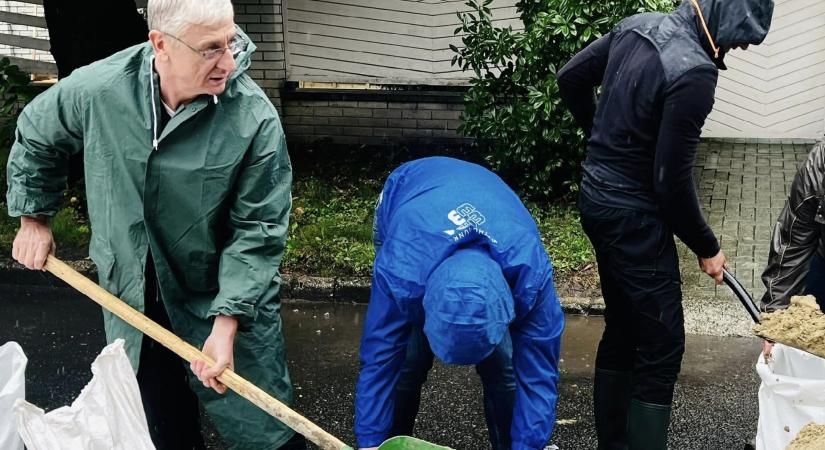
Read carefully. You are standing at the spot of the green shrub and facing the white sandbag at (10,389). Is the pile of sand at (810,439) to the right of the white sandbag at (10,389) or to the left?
left

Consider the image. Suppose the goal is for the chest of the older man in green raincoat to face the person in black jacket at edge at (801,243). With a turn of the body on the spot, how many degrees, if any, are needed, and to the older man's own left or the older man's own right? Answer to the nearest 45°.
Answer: approximately 90° to the older man's own left

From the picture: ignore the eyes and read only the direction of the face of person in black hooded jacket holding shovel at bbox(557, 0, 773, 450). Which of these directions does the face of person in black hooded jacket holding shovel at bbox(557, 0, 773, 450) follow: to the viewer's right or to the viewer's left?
to the viewer's right

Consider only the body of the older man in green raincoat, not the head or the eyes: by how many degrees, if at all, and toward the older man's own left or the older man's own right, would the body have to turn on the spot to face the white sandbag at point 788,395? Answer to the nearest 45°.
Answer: approximately 90° to the older man's own left

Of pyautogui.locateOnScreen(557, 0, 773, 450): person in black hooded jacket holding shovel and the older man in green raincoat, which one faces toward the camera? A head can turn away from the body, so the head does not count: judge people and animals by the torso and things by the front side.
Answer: the older man in green raincoat

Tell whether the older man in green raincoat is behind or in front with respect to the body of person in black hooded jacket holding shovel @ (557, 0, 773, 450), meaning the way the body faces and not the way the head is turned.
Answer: behind

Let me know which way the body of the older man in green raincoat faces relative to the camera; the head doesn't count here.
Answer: toward the camera

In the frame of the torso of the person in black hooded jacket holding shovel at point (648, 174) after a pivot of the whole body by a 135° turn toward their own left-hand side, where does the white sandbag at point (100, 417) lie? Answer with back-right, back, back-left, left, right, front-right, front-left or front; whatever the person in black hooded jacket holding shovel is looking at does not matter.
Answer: front-left

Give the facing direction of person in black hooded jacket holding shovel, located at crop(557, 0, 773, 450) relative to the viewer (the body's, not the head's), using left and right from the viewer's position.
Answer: facing away from the viewer and to the right of the viewer

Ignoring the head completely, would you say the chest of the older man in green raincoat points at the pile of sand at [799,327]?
no

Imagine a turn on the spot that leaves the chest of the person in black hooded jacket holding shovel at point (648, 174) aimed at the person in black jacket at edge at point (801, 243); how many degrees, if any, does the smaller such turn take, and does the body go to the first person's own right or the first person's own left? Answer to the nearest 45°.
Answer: approximately 45° to the first person's own right

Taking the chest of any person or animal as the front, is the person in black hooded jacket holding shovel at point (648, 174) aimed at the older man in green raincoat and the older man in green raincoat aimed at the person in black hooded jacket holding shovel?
no

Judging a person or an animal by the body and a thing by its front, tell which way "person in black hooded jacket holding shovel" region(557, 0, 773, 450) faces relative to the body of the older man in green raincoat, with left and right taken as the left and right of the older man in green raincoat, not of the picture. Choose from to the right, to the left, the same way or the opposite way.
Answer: to the left

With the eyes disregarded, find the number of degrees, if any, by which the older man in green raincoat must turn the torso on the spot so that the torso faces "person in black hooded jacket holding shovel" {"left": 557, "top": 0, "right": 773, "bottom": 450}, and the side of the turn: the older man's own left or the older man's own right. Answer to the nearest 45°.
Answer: approximately 90° to the older man's own left

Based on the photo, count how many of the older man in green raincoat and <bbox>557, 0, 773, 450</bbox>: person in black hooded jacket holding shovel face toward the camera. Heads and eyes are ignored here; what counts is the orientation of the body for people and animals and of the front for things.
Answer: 1
